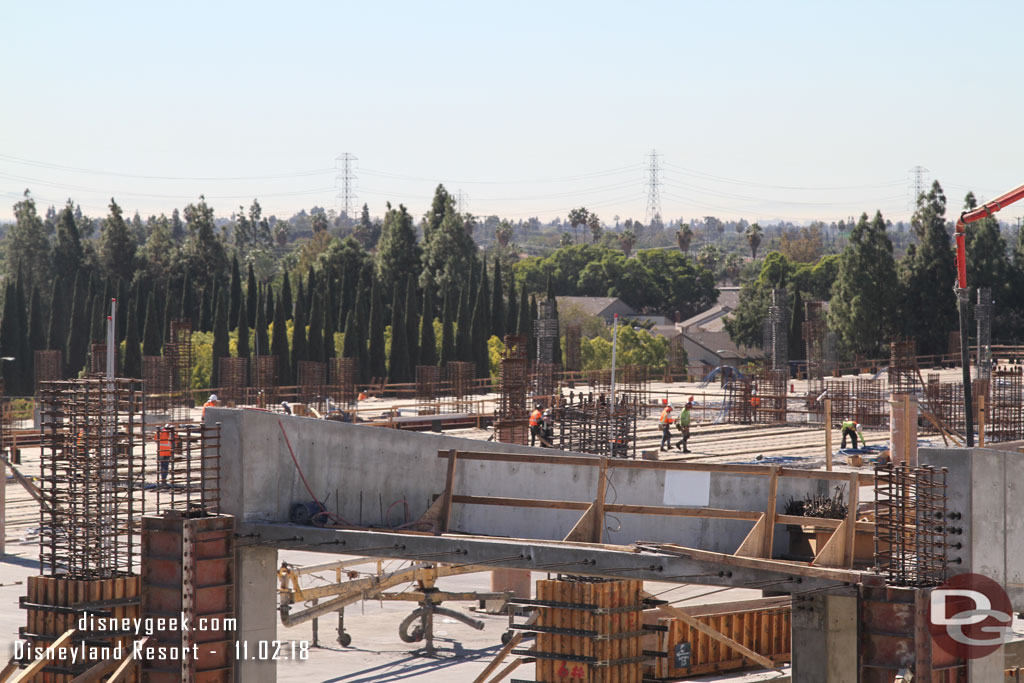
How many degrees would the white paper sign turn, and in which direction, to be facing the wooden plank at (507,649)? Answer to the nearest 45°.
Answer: approximately 90° to its right

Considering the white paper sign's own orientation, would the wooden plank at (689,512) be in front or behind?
in front

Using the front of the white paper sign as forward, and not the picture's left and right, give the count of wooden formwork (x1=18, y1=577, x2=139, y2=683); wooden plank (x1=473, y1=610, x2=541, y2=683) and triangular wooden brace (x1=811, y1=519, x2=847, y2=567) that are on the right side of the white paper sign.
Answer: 2

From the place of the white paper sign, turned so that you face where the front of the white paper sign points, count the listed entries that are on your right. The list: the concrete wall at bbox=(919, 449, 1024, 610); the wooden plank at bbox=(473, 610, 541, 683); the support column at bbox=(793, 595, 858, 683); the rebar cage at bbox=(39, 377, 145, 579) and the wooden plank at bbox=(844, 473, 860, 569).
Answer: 2

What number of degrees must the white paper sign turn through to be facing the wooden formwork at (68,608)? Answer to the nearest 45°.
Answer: approximately 90° to its right

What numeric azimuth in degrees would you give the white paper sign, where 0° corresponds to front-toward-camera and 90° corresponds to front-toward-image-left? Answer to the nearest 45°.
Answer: approximately 0°

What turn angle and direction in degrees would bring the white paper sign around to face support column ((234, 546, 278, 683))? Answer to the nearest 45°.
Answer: approximately 90° to its right

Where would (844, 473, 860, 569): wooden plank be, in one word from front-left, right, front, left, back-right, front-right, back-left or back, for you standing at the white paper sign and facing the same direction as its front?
front-left

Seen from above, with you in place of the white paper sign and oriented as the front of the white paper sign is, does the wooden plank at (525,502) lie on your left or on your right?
on your right
